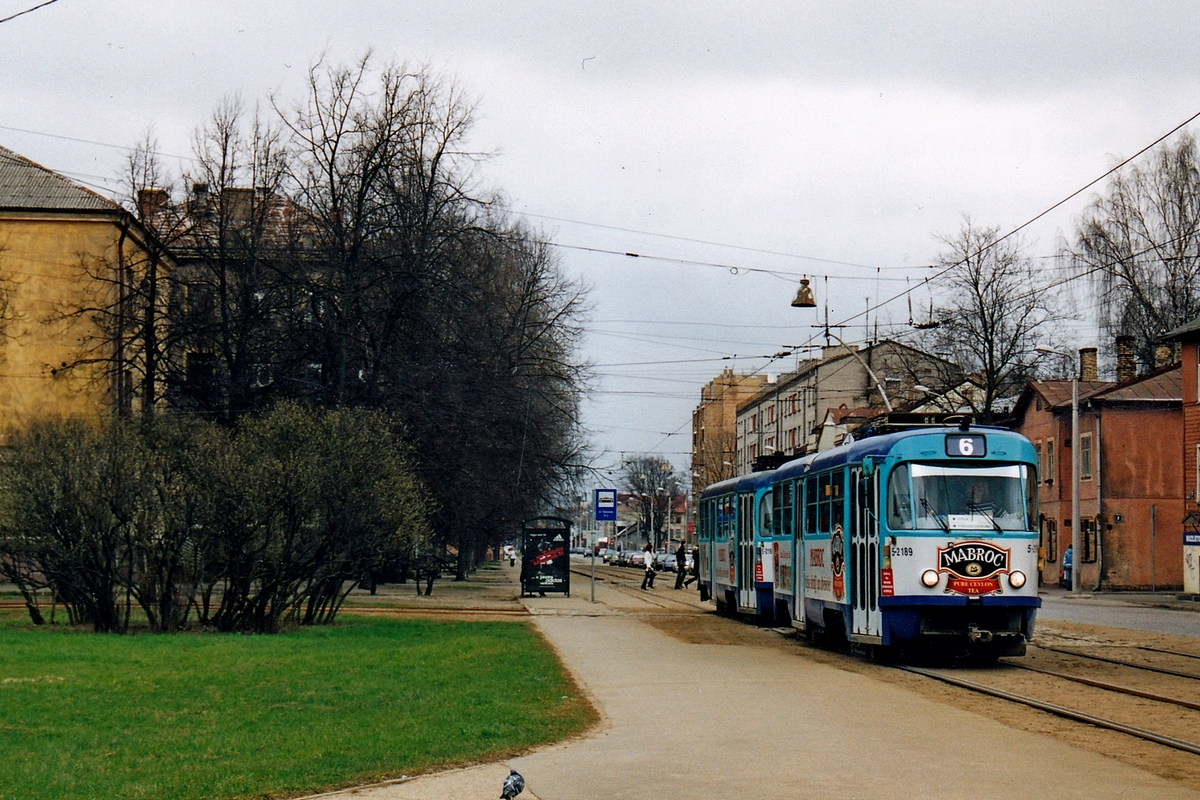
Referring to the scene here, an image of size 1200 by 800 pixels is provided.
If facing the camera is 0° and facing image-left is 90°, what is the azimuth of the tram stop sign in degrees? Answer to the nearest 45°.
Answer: approximately 0°

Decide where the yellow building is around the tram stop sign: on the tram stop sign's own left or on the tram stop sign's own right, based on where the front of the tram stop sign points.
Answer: on the tram stop sign's own right

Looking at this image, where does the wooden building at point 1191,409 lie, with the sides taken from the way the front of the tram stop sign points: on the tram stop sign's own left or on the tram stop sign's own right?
on the tram stop sign's own left

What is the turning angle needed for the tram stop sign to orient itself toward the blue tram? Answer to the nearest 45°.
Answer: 0° — it already faces it

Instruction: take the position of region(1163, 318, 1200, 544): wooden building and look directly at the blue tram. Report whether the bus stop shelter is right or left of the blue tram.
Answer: right

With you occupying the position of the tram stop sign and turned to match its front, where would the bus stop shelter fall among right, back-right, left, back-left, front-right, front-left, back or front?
back-right
